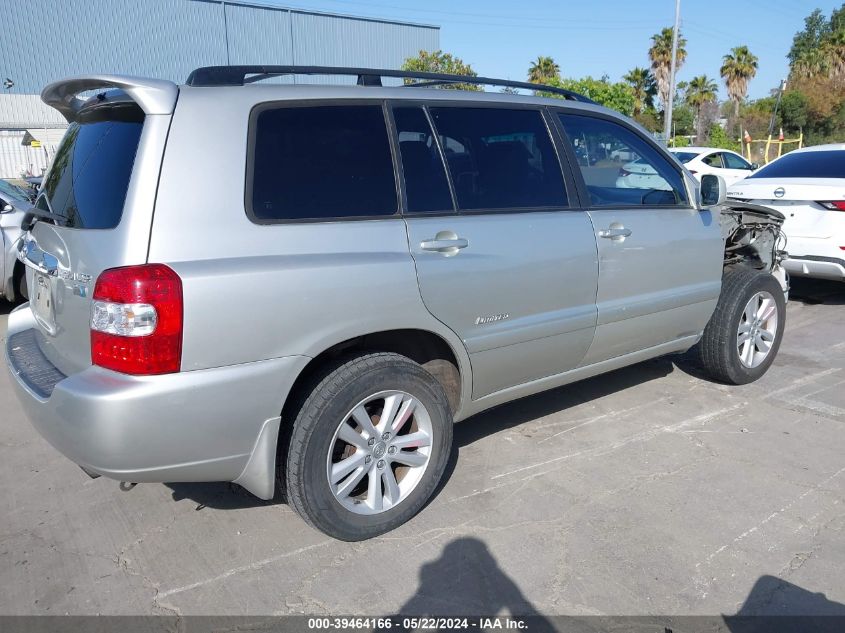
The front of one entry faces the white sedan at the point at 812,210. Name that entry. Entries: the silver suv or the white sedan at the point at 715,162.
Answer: the silver suv

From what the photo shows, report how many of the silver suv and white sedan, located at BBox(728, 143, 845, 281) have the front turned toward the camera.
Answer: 0

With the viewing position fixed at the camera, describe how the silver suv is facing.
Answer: facing away from the viewer and to the right of the viewer

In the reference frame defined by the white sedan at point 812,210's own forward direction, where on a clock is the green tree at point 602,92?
The green tree is roughly at 10 o'clock from the white sedan.

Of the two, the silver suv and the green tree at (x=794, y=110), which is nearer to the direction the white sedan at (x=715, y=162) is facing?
the green tree

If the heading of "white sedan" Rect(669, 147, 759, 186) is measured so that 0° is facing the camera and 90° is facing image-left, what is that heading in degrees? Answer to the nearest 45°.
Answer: approximately 225°

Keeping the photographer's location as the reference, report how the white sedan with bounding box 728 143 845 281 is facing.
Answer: facing away from the viewer and to the right of the viewer
